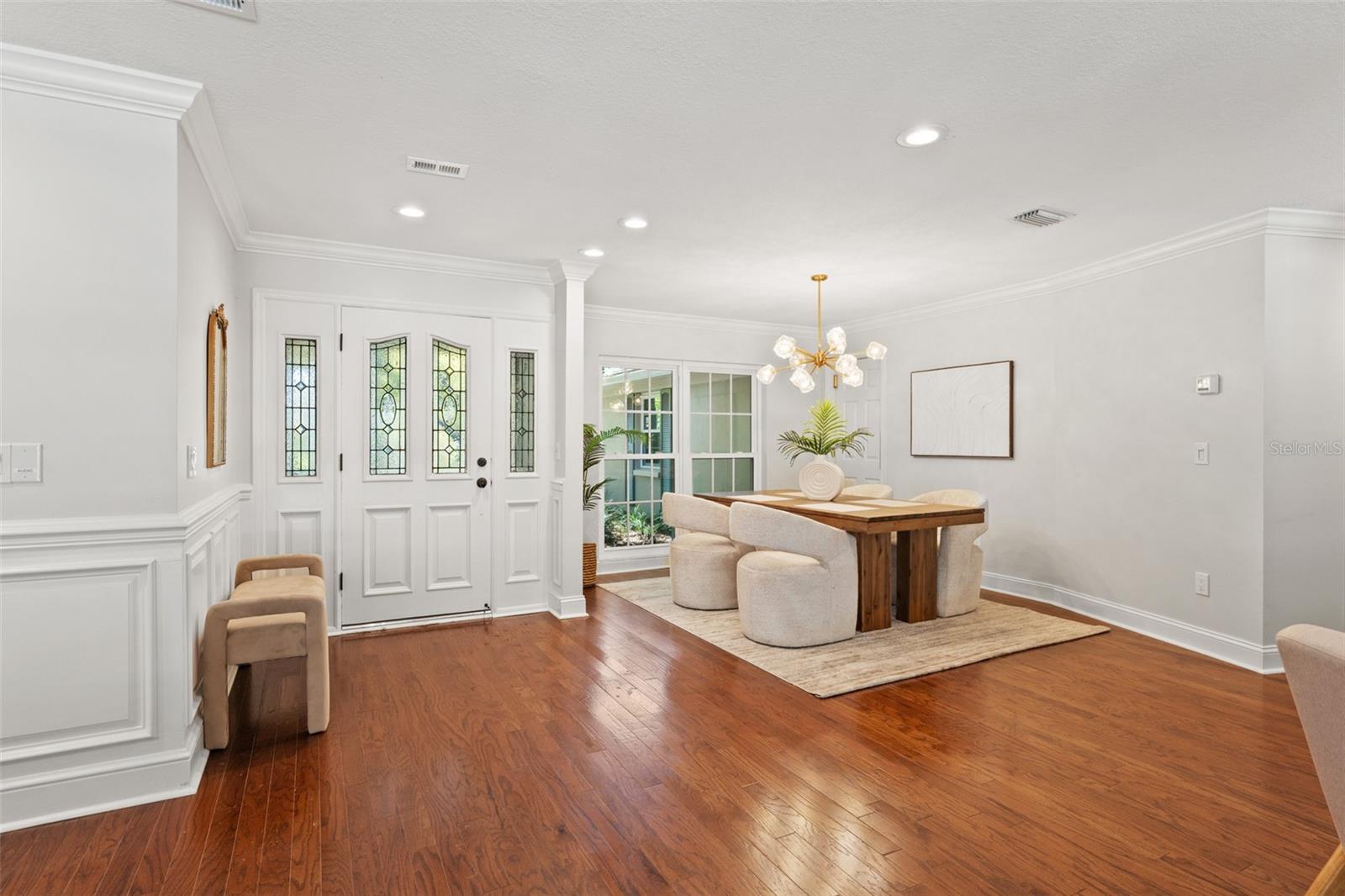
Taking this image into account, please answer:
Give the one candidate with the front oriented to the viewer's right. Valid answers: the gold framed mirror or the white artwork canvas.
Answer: the gold framed mirror

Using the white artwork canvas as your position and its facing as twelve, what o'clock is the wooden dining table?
The wooden dining table is roughly at 11 o'clock from the white artwork canvas.

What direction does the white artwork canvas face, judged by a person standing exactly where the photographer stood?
facing the viewer and to the left of the viewer

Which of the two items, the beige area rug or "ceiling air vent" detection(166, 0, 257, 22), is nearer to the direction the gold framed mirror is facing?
the beige area rug

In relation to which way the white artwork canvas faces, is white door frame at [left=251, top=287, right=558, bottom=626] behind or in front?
in front

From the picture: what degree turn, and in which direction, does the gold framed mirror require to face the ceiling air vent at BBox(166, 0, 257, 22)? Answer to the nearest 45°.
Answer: approximately 90° to its right

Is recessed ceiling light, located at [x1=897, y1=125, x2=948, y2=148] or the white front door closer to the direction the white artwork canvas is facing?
the white front door

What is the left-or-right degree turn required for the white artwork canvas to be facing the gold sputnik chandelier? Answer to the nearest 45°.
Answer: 0° — it already faces it

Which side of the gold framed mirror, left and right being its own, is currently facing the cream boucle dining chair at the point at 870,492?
front

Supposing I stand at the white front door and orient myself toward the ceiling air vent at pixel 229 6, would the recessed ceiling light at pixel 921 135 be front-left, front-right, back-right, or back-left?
front-left

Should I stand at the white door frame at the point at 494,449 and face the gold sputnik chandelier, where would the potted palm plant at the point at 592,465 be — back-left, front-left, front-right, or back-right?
front-left

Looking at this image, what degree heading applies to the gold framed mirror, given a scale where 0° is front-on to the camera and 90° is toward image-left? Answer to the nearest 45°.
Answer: approximately 270°

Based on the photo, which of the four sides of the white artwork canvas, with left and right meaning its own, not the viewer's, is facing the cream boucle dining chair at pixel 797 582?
front

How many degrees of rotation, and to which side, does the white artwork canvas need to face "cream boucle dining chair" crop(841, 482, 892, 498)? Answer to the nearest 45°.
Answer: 0° — it already faces it

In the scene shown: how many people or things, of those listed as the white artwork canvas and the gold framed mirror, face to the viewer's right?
1

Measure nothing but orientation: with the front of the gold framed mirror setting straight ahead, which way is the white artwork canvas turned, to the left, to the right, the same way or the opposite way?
the opposite way
